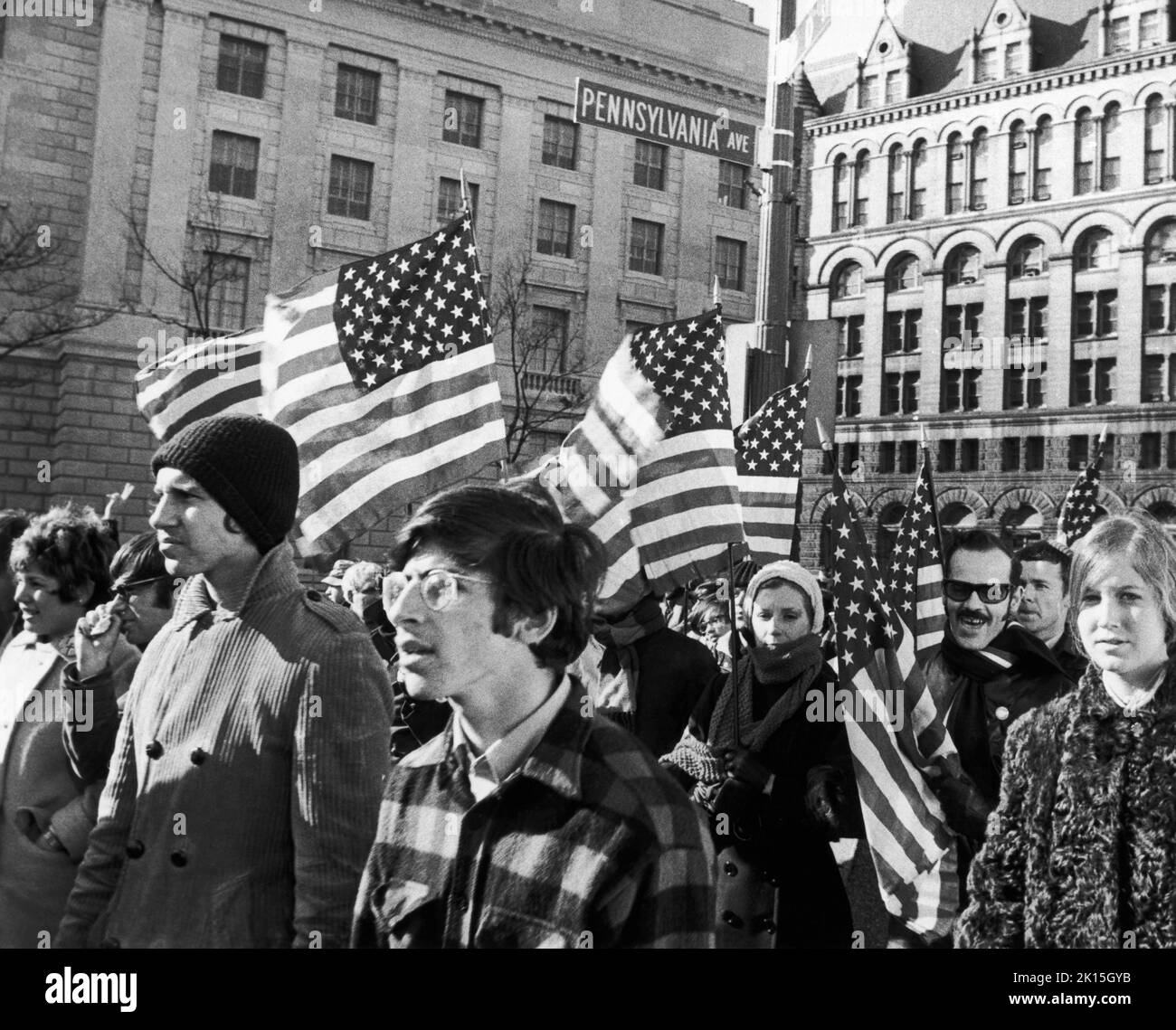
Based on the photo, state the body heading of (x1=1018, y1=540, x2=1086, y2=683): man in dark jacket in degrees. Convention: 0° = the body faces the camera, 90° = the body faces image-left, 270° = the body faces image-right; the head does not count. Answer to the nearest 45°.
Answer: approximately 45°

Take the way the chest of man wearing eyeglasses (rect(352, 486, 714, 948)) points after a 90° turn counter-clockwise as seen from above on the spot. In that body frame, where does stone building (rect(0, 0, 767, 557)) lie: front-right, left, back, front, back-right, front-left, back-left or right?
back-left

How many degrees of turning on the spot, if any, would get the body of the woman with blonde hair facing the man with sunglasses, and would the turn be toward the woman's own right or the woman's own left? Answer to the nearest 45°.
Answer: approximately 180°

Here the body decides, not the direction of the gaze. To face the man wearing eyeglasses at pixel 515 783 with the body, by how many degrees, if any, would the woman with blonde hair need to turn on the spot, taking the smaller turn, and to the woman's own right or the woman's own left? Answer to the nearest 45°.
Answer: approximately 45° to the woman's own right
